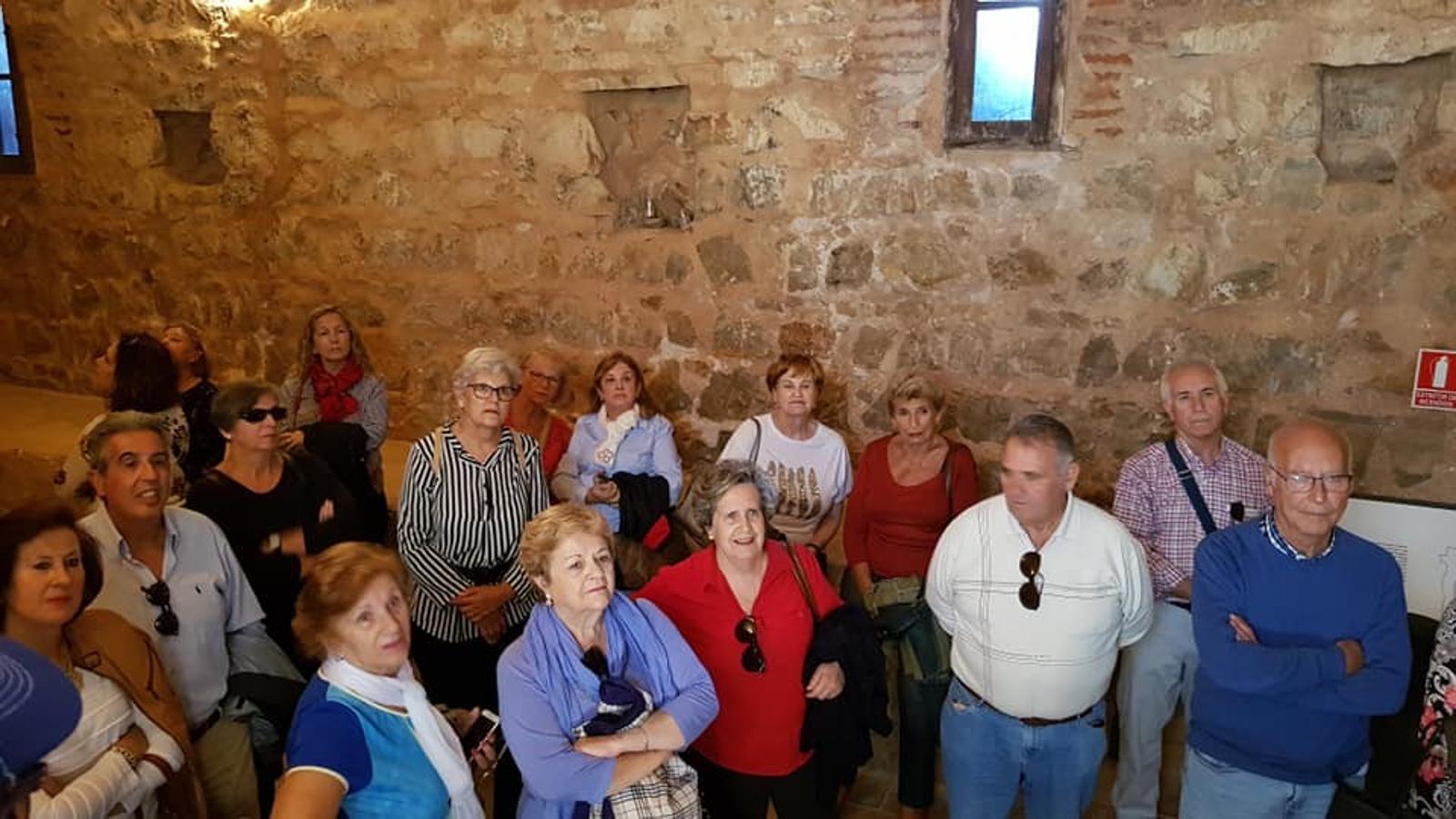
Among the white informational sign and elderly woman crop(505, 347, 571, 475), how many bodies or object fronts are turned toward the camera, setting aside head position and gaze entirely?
2

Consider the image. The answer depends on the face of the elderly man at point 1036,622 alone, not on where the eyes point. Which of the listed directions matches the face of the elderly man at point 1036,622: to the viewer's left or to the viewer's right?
to the viewer's left

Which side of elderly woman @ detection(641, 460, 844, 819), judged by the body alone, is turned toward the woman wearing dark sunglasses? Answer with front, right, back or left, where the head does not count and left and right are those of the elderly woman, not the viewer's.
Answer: right

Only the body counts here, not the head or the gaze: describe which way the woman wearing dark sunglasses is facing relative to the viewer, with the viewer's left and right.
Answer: facing the viewer and to the right of the viewer

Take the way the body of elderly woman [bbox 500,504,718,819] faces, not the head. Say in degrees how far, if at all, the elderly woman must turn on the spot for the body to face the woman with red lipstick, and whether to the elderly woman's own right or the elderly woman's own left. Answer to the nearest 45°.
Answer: approximately 135° to the elderly woman's own right

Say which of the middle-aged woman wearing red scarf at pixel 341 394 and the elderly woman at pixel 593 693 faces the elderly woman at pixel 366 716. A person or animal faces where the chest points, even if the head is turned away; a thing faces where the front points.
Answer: the middle-aged woman wearing red scarf at pixel 341 394

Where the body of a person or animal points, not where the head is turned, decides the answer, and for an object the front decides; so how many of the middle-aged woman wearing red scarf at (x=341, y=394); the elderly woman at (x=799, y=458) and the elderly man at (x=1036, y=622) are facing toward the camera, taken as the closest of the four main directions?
3

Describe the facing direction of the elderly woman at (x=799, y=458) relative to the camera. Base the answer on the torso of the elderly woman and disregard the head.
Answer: toward the camera

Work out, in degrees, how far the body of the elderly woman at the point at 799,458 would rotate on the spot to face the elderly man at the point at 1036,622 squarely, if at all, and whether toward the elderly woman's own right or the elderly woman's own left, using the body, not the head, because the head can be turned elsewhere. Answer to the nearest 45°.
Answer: approximately 45° to the elderly woman's own left

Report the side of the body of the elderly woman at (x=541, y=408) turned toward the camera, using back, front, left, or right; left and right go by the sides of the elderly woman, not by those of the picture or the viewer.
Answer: front

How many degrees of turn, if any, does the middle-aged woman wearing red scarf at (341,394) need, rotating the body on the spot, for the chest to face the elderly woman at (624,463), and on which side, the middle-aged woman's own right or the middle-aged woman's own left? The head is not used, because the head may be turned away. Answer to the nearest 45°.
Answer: approximately 45° to the middle-aged woman's own left

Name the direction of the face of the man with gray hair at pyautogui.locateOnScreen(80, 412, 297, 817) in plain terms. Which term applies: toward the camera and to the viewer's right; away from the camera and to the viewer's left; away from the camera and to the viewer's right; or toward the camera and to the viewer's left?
toward the camera and to the viewer's right

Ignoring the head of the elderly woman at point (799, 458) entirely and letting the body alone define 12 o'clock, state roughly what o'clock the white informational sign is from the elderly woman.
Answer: The white informational sign is roughly at 9 o'clock from the elderly woman.
